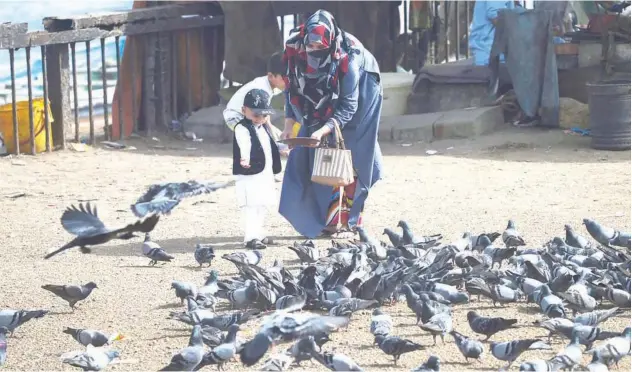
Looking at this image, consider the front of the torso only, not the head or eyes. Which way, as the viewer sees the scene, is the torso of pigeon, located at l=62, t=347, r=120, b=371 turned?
to the viewer's right

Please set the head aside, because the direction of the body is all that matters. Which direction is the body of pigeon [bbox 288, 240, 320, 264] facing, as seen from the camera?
to the viewer's right

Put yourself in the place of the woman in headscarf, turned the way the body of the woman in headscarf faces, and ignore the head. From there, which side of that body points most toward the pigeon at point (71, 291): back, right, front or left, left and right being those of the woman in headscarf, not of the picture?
front

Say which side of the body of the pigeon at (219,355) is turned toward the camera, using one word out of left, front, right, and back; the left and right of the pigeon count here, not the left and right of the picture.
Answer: right

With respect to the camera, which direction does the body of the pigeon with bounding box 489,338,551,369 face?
to the viewer's left

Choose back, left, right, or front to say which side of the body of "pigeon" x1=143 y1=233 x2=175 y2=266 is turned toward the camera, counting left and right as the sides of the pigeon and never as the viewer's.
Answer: left

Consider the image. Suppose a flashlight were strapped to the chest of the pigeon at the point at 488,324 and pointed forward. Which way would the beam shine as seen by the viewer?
to the viewer's left

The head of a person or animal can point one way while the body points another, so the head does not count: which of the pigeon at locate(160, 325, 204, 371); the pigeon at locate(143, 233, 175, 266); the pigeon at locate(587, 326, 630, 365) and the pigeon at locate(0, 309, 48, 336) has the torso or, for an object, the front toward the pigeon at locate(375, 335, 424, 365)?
the pigeon at locate(160, 325, 204, 371)
